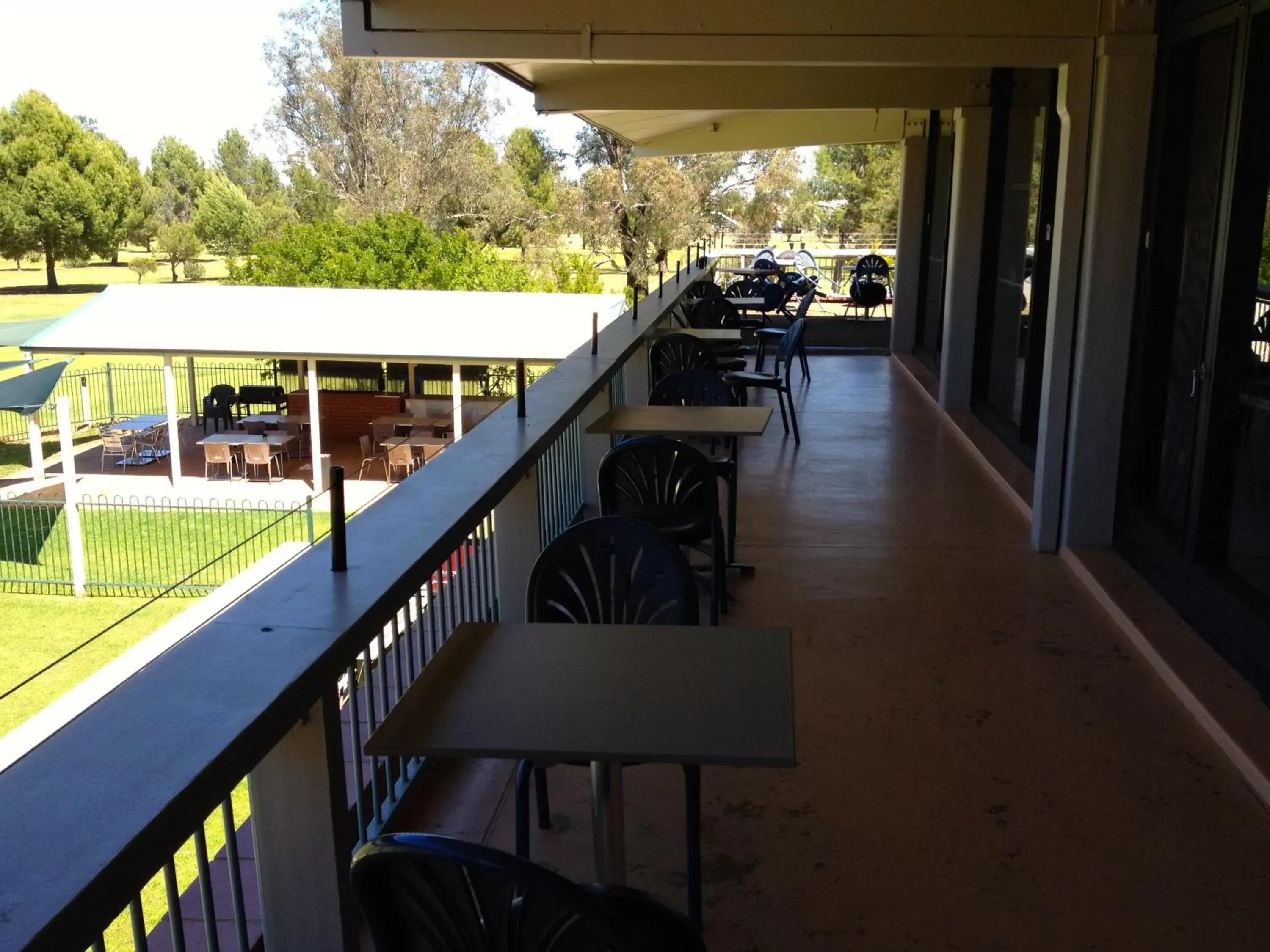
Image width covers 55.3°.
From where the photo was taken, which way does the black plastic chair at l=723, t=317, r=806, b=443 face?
to the viewer's left

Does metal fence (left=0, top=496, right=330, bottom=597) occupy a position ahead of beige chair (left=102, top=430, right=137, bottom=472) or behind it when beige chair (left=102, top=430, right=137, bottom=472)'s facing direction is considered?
behind

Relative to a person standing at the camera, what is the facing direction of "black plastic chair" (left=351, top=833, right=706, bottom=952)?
facing away from the viewer and to the right of the viewer

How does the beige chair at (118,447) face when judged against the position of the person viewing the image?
facing away from the viewer and to the right of the viewer

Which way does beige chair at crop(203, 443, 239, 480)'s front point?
away from the camera

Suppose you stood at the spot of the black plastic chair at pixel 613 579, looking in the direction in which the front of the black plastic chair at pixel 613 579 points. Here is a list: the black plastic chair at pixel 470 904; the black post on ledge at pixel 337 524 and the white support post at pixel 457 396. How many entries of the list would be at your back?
1

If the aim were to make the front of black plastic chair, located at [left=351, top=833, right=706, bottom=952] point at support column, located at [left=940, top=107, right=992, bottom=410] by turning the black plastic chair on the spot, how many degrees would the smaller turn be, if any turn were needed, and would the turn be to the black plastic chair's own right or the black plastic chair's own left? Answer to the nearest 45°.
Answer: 0° — it already faces it

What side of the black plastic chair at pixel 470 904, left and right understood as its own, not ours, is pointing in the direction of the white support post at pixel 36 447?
left
